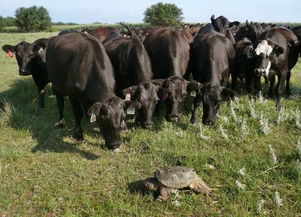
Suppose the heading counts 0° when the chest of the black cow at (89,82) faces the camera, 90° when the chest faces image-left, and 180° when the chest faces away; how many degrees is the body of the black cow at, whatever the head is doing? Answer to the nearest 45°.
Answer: approximately 315°

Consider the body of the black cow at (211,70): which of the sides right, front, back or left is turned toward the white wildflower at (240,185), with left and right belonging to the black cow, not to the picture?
front

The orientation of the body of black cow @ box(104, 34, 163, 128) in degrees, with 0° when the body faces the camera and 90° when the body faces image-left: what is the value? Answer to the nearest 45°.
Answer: approximately 315°

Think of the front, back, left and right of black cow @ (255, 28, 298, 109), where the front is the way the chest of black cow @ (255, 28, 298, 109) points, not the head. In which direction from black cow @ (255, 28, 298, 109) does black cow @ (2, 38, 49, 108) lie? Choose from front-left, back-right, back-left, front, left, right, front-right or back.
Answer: front-right

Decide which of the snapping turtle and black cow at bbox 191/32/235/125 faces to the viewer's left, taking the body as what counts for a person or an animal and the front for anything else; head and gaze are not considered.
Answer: the snapping turtle

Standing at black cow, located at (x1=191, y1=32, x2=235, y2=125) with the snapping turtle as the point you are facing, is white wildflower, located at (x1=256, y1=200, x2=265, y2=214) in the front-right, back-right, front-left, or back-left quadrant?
front-left

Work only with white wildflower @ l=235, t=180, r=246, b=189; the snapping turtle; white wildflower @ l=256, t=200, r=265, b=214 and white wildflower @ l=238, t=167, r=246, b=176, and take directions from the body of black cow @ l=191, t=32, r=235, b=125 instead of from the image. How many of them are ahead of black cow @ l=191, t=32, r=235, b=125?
4

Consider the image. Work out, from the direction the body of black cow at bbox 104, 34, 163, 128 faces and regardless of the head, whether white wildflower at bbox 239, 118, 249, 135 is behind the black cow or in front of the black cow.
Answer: in front

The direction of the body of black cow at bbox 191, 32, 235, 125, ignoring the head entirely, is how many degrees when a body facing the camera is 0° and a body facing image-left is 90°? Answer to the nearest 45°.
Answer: approximately 0°

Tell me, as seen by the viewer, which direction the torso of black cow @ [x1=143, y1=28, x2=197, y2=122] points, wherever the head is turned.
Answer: toward the camera
